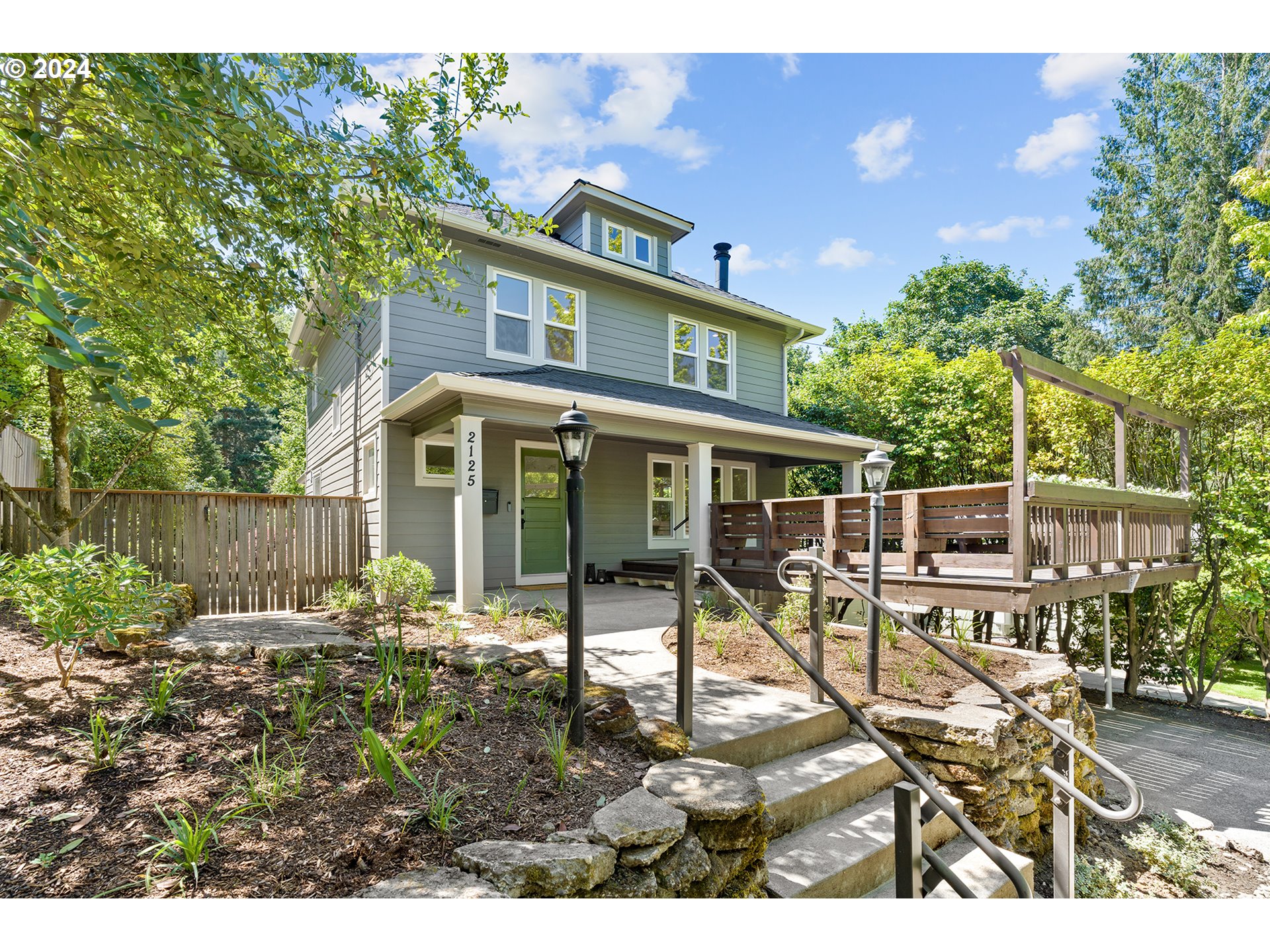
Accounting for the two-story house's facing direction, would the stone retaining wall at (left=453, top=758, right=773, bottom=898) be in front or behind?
in front

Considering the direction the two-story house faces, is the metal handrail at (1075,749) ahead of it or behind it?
ahead

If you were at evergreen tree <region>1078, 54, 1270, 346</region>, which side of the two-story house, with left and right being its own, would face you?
left

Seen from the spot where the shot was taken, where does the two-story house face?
facing the viewer and to the right of the viewer

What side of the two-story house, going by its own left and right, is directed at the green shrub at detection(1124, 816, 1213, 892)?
front

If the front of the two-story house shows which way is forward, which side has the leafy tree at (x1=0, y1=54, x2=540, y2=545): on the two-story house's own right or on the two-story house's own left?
on the two-story house's own right

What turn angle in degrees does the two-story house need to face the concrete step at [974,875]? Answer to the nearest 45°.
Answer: approximately 45° to its right
